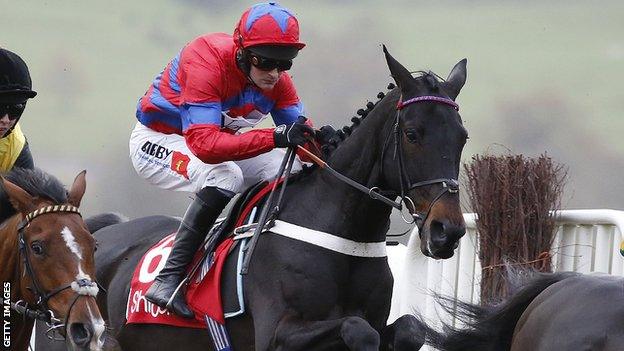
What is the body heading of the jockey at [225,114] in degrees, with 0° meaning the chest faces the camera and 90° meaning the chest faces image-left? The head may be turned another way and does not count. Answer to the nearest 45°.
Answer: approximately 315°

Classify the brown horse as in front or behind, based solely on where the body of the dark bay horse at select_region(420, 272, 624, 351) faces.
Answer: behind

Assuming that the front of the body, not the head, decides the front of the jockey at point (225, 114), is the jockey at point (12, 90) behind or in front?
behind

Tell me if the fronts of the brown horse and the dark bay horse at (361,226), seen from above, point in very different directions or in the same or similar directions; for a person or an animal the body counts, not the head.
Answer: same or similar directions

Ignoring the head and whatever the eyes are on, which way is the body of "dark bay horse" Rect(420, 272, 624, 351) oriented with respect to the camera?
to the viewer's right

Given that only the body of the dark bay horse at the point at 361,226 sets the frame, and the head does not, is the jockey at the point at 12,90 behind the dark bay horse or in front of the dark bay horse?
behind

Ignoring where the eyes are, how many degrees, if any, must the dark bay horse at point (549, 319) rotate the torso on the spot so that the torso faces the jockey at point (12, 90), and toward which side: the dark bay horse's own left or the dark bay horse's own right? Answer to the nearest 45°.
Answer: approximately 180°
